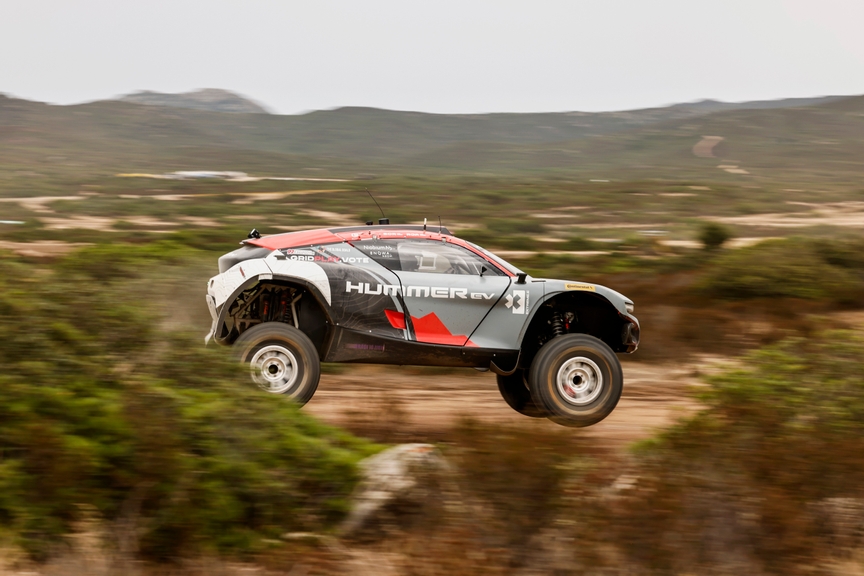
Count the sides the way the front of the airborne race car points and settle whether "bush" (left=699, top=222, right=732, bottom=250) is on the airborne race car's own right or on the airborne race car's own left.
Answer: on the airborne race car's own left

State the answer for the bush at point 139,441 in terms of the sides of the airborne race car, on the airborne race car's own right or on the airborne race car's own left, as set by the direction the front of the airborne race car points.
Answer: on the airborne race car's own right

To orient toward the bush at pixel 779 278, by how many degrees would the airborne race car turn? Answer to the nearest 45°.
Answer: approximately 45° to its left

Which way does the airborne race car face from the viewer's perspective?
to the viewer's right

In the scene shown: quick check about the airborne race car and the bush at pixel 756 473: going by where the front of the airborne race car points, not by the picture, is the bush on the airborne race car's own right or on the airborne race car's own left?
on the airborne race car's own right

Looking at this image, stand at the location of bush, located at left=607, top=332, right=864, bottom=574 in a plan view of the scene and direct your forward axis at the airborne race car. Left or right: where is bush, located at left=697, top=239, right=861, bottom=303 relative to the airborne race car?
right
